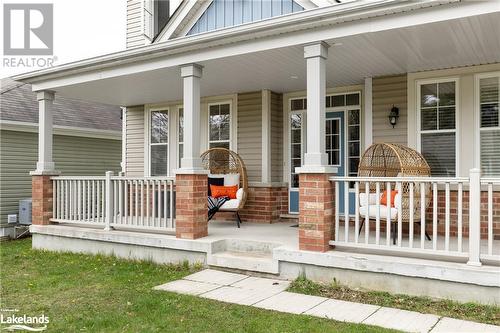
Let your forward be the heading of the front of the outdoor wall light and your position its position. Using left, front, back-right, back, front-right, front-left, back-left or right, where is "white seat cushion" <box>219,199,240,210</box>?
front-right

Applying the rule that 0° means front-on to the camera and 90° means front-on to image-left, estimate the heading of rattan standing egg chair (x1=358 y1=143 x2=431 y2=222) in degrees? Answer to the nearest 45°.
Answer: approximately 45°

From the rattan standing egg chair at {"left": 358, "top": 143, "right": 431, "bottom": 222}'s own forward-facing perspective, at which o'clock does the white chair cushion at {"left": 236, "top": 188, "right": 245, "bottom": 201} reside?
The white chair cushion is roughly at 2 o'clock from the rattan standing egg chair.

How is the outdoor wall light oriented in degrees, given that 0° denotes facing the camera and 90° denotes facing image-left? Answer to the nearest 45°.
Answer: approximately 45°

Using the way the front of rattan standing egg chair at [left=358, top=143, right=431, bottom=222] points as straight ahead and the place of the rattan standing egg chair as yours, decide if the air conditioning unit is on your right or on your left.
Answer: on your right

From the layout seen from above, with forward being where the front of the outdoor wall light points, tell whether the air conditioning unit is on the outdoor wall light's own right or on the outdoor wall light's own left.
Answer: on the outdoor wall light's own right

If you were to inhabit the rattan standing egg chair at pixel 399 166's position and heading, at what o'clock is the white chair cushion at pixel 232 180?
The white chair cushion is roughly at 2 o'clock from the rattan standing egg chair.

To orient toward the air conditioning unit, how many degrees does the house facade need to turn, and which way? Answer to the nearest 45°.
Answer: approximately 90° to its right

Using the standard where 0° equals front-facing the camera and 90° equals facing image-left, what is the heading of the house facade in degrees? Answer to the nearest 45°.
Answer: approximately 45°

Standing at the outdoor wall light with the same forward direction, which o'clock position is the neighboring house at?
The neighboring house is roughly at 2 o'clock from the outdoor wall light.

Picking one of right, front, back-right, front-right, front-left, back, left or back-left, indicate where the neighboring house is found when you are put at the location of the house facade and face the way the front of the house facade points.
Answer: right

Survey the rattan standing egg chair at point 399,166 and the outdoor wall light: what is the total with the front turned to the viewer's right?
0
